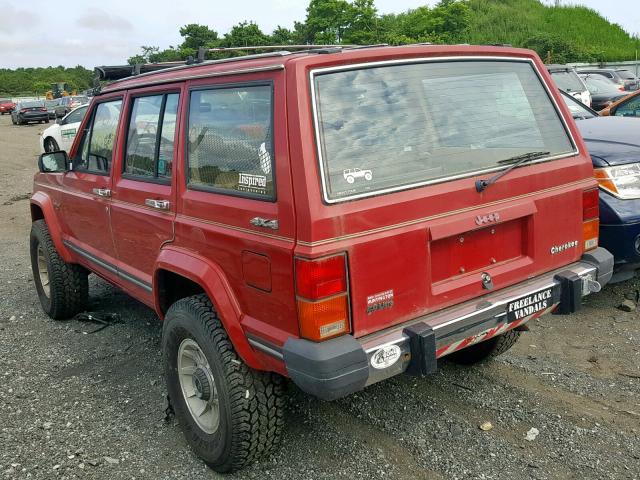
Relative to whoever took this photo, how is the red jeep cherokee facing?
facing away from the viewer and to the left of the viewer

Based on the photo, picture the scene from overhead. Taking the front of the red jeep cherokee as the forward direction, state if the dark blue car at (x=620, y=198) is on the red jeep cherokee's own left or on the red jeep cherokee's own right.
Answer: on the red jeep cherokee's own right

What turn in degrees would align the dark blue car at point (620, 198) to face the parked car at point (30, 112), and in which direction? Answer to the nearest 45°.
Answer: approximately 180°

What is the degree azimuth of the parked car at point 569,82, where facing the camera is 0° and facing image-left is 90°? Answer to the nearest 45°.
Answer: approximately 315°

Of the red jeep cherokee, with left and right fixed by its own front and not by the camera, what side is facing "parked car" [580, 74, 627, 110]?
right

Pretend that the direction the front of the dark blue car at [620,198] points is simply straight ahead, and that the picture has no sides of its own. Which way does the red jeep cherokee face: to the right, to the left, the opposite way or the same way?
the opposite way

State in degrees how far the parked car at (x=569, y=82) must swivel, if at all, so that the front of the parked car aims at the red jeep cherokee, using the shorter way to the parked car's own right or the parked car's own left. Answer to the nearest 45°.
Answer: approximately 45° to the parked car's own right
